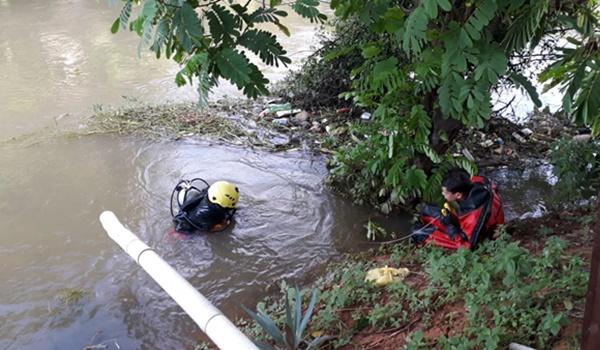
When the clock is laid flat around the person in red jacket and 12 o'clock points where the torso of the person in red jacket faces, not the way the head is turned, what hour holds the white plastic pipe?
The white plastic pipe is roughly at 10 o'clock from the person in red jacket.

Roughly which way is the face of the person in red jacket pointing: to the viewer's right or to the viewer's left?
to the viewer's left

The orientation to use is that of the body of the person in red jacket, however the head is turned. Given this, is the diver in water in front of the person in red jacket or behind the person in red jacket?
in front

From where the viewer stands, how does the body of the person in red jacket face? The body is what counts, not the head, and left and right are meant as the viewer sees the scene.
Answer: facing to the left of the viewer

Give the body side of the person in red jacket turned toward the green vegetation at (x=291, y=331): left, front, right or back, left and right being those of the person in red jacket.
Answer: left

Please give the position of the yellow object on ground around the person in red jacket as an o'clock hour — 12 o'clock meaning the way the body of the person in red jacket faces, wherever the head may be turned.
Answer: The yellow object on ground is roughly at 10 o'clock from the person in red jacket.
